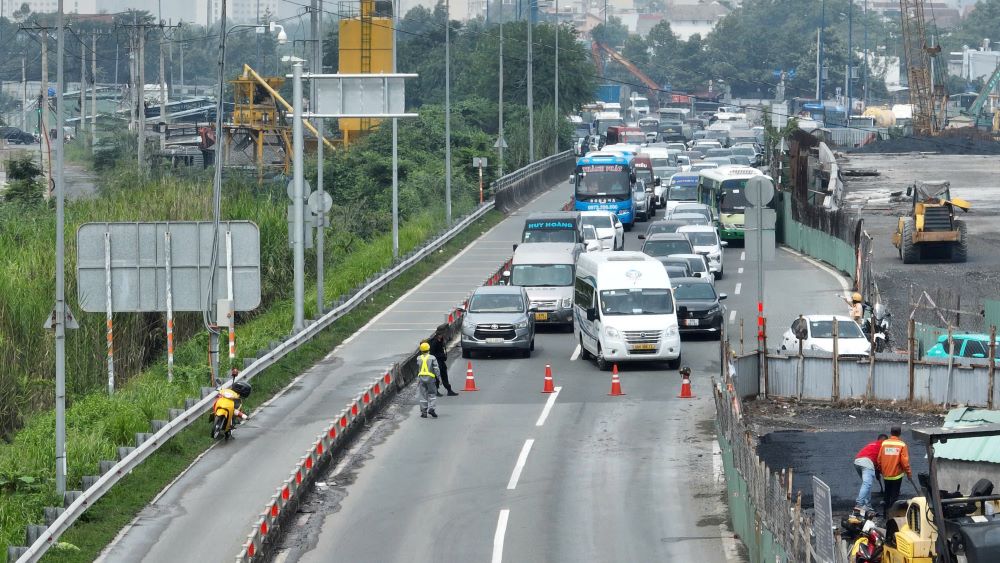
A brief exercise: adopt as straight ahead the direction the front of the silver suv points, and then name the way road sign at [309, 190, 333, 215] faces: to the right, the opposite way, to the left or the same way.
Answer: the opposite way

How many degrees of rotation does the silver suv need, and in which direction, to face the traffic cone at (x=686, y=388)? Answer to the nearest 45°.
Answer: approximately 45° to its left

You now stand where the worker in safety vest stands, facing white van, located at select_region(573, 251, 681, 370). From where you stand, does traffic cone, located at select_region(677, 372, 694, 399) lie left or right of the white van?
right

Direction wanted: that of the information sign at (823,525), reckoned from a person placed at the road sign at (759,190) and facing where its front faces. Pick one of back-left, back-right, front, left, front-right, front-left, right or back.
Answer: back

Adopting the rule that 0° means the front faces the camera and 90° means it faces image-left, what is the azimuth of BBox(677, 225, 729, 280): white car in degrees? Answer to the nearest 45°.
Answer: approximately 0°

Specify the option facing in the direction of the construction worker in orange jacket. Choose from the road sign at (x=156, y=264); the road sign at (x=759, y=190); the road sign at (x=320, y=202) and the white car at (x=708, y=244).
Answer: the white car

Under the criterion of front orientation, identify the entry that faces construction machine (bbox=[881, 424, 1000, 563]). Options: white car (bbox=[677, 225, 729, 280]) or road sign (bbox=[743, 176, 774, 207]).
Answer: the white car

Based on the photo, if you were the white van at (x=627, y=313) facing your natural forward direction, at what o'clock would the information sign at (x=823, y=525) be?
The information sign is roughly at 12 o'clock from the white van.

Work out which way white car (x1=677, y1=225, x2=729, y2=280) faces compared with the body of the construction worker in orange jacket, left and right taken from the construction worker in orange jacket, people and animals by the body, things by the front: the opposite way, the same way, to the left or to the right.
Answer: the opposite way

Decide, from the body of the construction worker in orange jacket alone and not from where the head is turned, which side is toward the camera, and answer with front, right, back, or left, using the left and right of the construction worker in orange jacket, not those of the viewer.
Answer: back

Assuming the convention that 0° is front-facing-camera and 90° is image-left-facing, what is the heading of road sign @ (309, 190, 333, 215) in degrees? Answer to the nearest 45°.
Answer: approximately 180°

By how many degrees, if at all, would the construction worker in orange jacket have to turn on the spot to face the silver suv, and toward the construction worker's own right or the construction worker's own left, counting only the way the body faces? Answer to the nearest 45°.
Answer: approximately 45° to the construction worker's own left

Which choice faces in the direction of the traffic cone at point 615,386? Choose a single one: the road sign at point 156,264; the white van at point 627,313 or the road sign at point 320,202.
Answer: the white van

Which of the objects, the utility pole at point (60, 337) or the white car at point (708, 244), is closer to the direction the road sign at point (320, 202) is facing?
the white car
